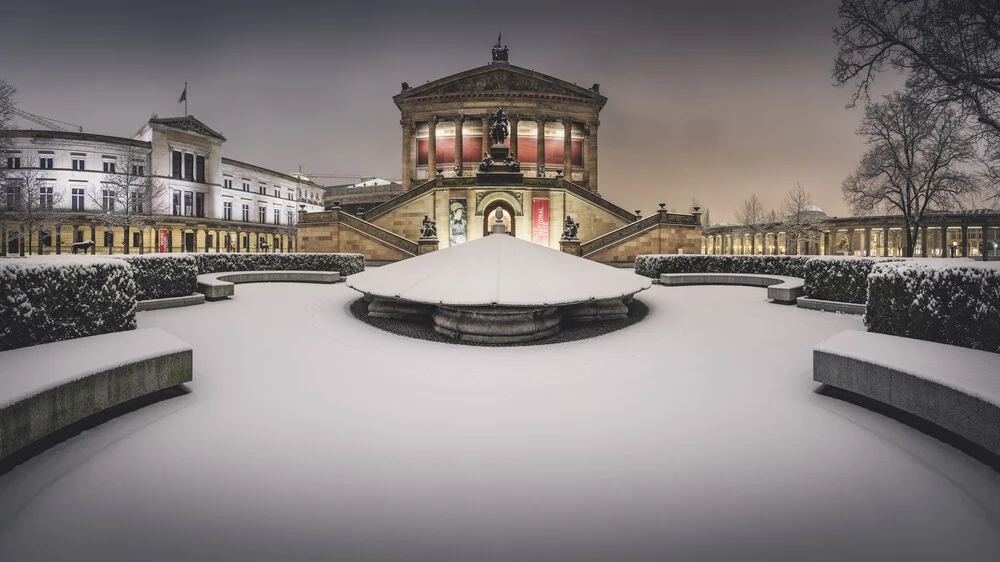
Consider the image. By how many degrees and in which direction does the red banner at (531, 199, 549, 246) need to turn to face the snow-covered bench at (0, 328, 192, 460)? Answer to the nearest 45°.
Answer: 0° — it already faces it

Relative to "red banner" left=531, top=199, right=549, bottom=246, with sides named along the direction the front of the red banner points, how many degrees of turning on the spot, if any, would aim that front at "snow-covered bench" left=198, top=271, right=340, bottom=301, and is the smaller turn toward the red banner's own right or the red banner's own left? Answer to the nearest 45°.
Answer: approximately 45° to the red banner's own right

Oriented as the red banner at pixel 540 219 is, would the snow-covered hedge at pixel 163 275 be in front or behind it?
in front

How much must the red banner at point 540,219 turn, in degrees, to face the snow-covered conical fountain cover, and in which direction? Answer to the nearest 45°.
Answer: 0° — it already faces it

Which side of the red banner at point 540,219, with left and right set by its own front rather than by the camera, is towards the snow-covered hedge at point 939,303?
front

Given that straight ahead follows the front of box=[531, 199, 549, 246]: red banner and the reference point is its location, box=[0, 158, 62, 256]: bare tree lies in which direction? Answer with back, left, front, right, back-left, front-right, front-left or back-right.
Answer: right

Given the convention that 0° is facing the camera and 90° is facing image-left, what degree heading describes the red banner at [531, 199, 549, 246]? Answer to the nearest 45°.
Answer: approximately 0°

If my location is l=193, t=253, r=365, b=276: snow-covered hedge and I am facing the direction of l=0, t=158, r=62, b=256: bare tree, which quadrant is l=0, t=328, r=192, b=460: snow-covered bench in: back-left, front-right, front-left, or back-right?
back-left
